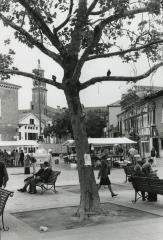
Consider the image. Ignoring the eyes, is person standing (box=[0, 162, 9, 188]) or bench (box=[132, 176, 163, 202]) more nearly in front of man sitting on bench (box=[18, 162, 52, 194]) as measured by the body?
the person standing

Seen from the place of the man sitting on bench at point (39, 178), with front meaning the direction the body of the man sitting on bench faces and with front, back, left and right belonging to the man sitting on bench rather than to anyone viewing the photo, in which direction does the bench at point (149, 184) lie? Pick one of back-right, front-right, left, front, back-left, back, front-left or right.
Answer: back-left

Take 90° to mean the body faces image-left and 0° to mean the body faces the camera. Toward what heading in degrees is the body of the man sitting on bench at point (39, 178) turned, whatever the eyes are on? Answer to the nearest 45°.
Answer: approximately 90°
